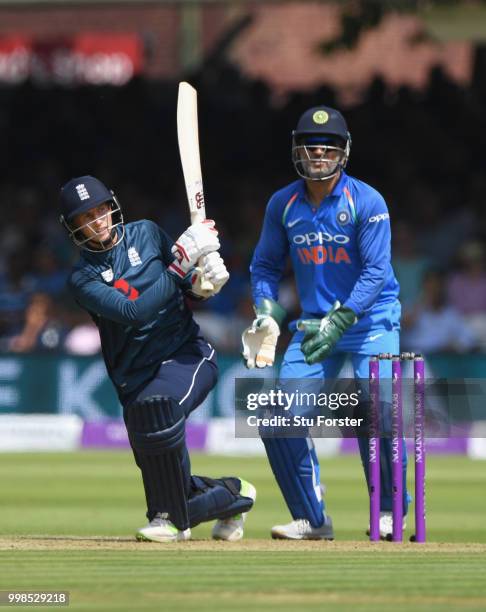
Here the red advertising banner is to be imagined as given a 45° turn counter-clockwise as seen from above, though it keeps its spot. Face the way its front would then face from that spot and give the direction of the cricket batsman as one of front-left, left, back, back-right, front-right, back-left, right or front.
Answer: front-right

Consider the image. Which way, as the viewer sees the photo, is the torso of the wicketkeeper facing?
toward the camera

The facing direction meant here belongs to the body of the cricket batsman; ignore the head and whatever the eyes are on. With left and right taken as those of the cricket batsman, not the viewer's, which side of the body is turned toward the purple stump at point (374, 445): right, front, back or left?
left

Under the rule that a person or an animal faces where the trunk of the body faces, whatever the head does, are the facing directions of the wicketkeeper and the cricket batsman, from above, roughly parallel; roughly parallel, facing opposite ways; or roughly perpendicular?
roughly parallel

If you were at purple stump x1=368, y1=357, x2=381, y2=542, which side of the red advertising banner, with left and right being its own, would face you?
front

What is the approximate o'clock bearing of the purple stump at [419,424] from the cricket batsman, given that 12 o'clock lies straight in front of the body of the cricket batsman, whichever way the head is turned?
The purple stump is roughly at 9 o'clock from the cricket batsman.

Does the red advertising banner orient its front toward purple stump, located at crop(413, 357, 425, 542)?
yes

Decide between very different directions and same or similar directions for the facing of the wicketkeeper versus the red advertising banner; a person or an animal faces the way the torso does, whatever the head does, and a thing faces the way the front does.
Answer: same or similar directions

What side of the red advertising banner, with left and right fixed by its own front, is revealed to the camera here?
front

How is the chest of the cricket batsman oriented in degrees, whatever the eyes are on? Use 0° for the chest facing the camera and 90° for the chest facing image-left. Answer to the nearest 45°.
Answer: approximately 0°

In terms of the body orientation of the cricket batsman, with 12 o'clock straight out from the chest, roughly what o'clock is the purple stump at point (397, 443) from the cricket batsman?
The purple stump is roughly at 9 o'clock from the cricket batsman.
